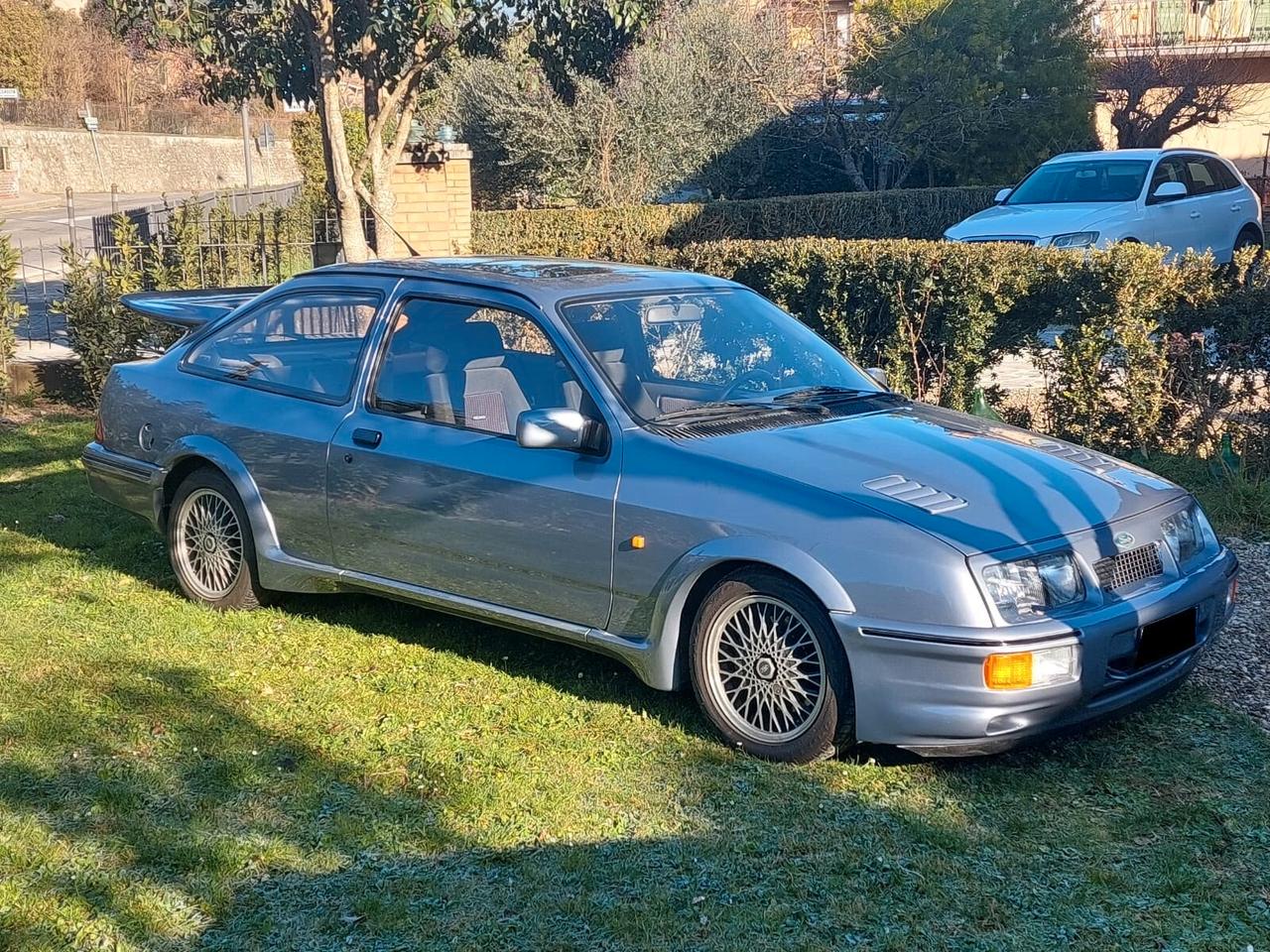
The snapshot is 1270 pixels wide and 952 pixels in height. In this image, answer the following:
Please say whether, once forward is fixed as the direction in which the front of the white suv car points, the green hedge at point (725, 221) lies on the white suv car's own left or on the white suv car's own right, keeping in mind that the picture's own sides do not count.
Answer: on the white suv car's own right

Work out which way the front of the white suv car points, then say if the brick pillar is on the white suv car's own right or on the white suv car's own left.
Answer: on the white suv car's own right

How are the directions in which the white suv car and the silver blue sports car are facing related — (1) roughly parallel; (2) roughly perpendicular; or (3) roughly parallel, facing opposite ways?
roughly perpendicular

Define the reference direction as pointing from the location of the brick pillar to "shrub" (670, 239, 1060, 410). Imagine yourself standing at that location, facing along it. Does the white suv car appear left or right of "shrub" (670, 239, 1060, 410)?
left

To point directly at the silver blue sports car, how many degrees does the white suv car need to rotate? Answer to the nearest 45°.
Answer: approximately 45° to its left

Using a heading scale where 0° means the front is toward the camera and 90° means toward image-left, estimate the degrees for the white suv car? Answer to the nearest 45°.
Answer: approximately 45°

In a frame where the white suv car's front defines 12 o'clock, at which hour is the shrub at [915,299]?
The shrub is roughly at 11 o'clock from the white suv car.

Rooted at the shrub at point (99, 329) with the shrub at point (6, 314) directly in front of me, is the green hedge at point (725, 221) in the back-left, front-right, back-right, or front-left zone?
back-right

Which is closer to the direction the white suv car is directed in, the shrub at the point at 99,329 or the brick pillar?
the shrub

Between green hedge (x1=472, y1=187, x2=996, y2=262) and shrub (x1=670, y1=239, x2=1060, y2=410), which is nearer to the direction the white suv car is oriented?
the shrub
